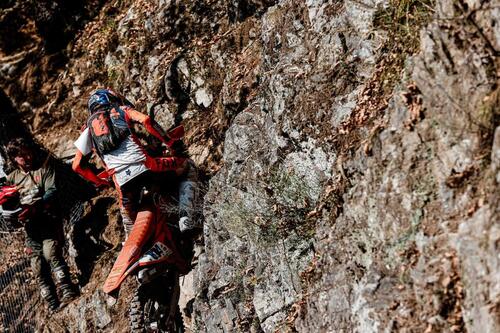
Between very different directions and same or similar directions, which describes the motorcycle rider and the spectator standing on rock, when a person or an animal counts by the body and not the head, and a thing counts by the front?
very different directions

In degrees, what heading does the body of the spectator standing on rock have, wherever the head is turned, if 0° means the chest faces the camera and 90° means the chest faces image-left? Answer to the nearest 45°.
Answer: approximately 0°

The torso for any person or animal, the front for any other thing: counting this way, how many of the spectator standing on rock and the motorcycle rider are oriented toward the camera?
1

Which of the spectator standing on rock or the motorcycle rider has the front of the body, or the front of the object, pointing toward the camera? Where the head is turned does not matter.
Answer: the spectator standing on rock

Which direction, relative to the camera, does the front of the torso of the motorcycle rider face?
away from the camera

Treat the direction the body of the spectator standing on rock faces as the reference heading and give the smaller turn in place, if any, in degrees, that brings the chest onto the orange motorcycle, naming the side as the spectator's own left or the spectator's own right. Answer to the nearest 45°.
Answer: approximately 45° to the spectator's own left
